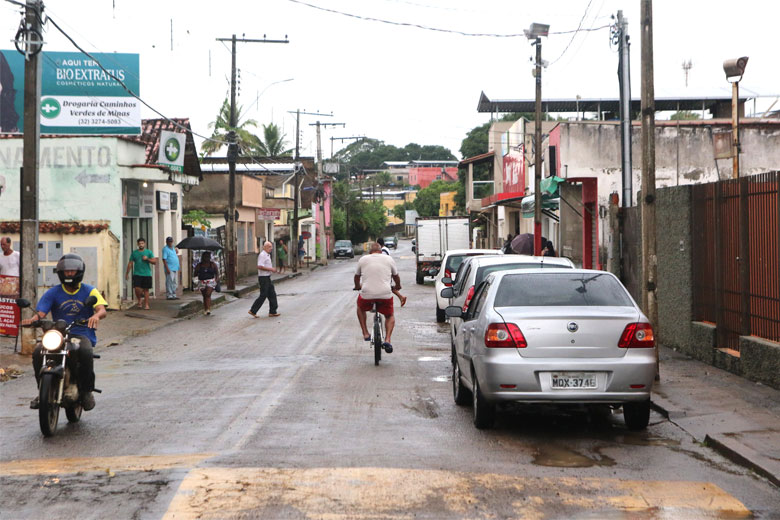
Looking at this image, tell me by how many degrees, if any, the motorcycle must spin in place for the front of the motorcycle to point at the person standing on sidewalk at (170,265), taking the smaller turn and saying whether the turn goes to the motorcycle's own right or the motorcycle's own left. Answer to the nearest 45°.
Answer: approximately 180°

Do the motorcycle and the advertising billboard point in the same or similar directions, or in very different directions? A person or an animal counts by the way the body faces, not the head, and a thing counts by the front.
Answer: same or similar directions

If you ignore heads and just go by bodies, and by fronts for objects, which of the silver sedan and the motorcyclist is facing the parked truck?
the silver sedan

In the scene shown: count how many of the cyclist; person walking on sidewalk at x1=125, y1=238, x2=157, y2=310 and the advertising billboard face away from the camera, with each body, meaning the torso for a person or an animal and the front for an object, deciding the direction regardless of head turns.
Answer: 1

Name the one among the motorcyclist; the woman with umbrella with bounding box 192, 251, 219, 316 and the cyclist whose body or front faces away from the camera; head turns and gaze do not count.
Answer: the cyclist

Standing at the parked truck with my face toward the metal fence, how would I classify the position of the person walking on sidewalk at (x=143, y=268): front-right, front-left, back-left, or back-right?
front-right

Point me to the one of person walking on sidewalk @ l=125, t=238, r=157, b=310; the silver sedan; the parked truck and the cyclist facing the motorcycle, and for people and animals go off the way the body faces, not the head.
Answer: the person walking on sidewalk

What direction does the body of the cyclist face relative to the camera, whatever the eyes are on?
away from the camera

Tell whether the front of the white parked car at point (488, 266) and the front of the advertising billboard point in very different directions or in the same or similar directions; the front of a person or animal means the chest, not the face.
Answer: very different directions

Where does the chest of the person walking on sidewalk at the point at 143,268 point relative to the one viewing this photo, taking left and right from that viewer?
facing the viewer

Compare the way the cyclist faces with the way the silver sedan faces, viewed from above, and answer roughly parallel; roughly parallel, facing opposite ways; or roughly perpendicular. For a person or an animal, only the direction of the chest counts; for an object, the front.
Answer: roughly parallel

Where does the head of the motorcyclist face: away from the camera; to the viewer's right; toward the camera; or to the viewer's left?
toward the camera

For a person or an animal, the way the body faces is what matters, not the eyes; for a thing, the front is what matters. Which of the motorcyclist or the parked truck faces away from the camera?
the parked truck

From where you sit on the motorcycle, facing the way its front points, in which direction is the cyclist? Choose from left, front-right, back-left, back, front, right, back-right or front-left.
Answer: back-left

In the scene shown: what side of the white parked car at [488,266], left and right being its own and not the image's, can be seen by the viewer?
back

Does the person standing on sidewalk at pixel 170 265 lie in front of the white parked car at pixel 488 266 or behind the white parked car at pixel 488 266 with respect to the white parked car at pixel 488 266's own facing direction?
in front

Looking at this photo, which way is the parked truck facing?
away from the camera
